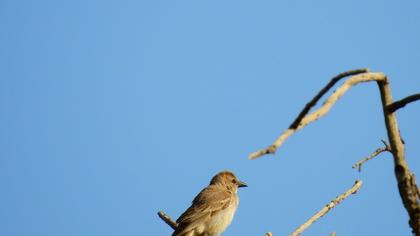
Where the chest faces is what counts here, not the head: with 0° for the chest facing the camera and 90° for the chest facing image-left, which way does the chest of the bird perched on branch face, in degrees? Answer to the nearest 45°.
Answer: approximately 270°
